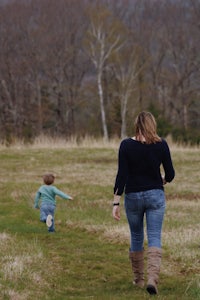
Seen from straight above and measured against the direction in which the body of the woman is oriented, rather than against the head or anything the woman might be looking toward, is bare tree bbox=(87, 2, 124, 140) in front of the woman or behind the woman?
in front

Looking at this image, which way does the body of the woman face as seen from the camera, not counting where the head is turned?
away from the camera

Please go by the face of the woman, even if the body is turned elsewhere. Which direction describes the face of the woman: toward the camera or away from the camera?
away from the camera
